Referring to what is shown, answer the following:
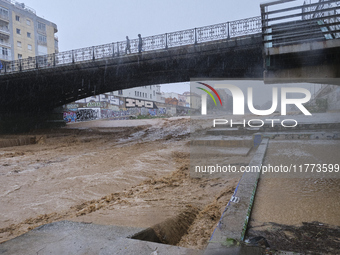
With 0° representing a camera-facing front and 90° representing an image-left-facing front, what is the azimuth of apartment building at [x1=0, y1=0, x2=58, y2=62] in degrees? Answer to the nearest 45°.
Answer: approximately 315°
